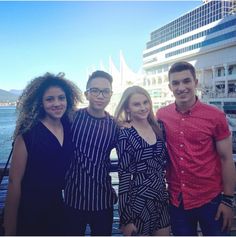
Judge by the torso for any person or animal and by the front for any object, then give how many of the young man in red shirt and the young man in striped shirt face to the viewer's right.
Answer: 0

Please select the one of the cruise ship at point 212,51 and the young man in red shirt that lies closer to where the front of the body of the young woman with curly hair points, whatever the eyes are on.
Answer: the young man in red shirt

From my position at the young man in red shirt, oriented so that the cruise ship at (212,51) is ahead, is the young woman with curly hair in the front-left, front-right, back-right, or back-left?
back-left

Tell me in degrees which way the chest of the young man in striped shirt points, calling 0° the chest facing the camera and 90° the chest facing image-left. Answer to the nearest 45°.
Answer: approximately 0°

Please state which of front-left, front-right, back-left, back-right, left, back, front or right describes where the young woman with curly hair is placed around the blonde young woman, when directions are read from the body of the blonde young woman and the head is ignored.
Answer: back-right

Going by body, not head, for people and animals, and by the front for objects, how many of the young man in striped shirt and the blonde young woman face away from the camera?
0

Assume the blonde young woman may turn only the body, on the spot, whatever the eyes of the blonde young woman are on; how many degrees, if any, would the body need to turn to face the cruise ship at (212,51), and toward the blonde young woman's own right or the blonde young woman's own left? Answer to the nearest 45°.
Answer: approximately 135° to the blonde young woman's own left

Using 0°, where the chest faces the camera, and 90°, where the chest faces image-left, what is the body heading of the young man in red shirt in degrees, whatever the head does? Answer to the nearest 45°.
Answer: approximately 45°
